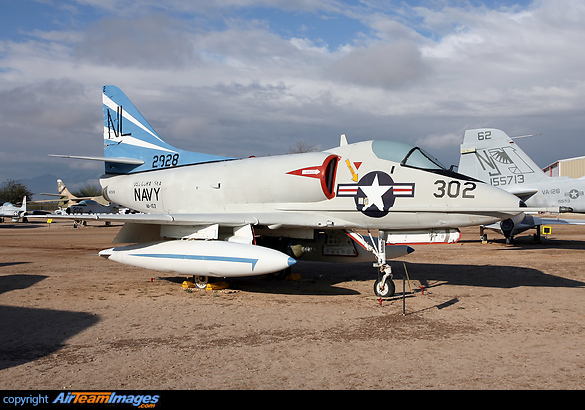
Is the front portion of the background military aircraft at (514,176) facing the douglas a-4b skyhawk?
no

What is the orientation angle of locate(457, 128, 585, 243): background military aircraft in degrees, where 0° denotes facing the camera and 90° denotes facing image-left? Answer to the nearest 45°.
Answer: approximately 270°
